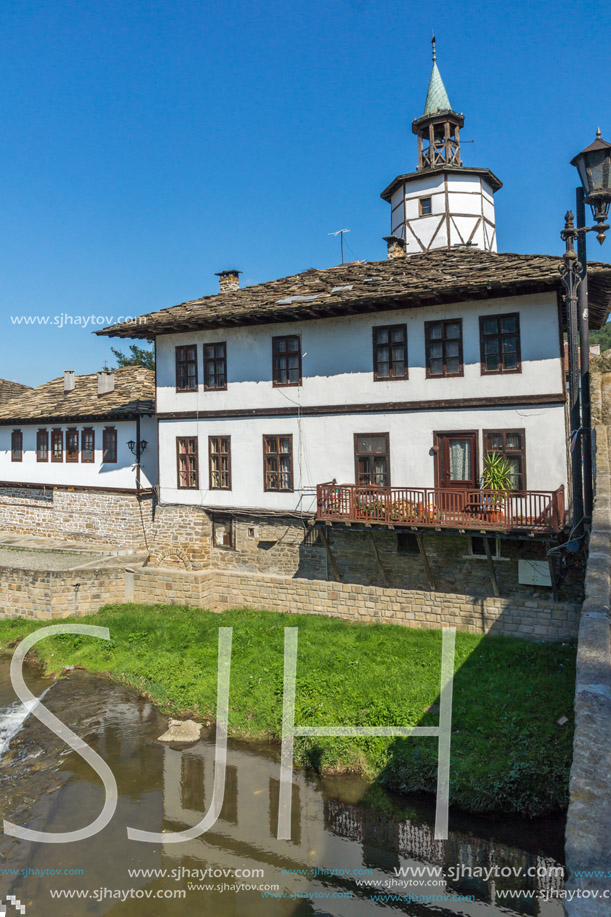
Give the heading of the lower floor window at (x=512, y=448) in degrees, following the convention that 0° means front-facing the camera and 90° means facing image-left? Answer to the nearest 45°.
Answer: approximately 0°

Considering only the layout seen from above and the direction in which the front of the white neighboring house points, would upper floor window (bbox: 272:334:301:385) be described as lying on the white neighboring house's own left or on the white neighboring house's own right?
on the white neighboring house's own left

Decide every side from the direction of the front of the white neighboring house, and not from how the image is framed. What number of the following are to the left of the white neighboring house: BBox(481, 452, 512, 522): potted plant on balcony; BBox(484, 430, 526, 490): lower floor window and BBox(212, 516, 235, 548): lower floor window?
3

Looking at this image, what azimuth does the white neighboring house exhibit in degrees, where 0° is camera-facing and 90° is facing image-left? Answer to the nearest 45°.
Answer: approximately 45°

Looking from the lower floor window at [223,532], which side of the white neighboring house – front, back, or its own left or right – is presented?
left

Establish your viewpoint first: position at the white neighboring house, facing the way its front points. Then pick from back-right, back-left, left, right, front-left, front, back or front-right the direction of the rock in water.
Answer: front-left

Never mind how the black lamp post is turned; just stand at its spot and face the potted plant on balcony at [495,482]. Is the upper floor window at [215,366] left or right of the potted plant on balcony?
left

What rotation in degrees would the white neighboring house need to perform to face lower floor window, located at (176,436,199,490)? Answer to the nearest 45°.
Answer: approximately 90° to its left

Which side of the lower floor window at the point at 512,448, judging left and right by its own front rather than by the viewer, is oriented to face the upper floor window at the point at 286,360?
right

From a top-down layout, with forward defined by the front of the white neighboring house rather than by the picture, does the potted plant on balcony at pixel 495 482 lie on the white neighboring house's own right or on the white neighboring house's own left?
on the white neighboring house's own left
